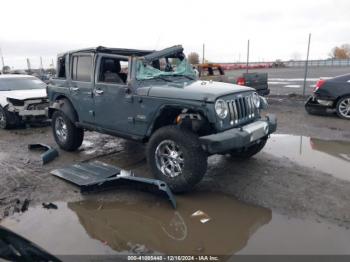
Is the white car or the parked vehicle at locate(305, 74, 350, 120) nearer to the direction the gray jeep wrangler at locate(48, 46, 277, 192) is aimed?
the parked vehicle

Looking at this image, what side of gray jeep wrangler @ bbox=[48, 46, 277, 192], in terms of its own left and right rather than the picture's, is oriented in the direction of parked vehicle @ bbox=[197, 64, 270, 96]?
left

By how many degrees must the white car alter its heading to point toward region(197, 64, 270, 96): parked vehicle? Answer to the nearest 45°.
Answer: approximately 45° to its left

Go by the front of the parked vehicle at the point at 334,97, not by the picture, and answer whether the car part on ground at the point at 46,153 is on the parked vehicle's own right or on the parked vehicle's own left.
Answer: on the parked vehicle's own right

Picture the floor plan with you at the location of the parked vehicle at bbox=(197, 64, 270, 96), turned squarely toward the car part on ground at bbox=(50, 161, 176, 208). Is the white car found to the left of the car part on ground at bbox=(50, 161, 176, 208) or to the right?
right
